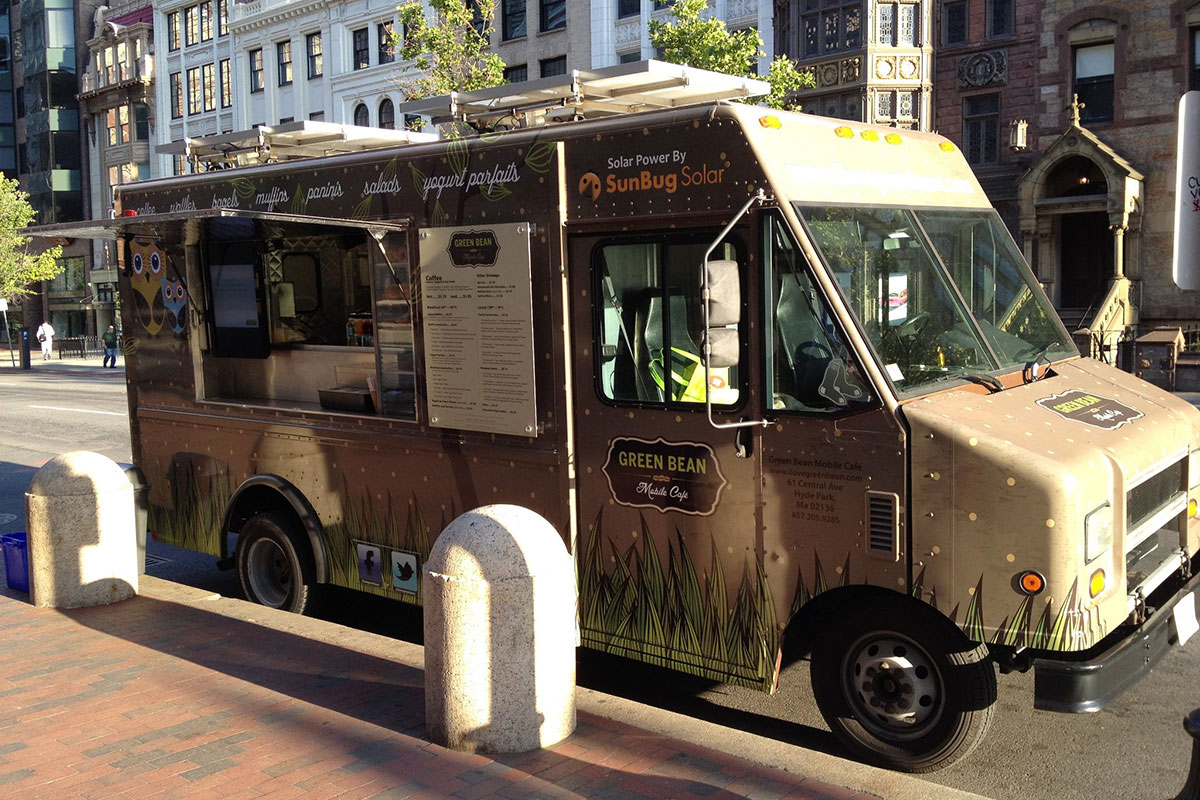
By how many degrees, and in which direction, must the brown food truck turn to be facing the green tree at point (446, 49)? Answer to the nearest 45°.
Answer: approximately 135° to its left

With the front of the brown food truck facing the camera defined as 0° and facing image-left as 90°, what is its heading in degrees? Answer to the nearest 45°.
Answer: approximately 315°

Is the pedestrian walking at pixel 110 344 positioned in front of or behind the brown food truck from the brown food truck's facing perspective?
behind

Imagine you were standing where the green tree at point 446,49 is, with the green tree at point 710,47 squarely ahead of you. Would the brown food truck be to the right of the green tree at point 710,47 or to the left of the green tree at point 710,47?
right

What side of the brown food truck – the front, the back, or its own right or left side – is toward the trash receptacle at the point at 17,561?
back

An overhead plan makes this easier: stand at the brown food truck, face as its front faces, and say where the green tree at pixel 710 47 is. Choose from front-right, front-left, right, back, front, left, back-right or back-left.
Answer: back-left
